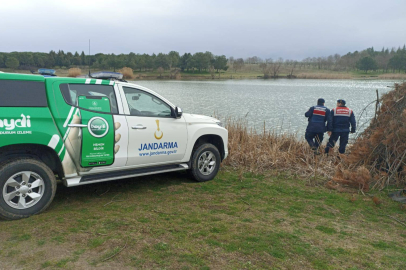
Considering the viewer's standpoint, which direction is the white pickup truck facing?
facing away from the viewer and to the right of the viewer
